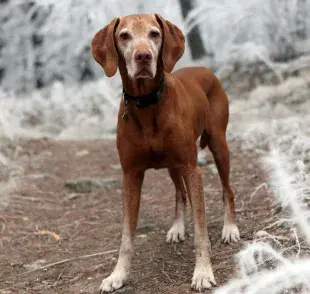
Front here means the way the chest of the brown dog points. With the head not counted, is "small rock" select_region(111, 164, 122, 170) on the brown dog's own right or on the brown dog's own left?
on the brown dog's own right

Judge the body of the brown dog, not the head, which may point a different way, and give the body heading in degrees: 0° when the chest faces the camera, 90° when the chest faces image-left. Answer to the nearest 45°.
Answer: approximately 45°

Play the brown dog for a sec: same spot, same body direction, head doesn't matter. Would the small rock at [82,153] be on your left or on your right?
on your right

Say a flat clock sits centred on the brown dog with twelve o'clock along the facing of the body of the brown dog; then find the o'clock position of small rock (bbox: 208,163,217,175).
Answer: The small rock is roughly at 5 o'clock from the brown dog.
